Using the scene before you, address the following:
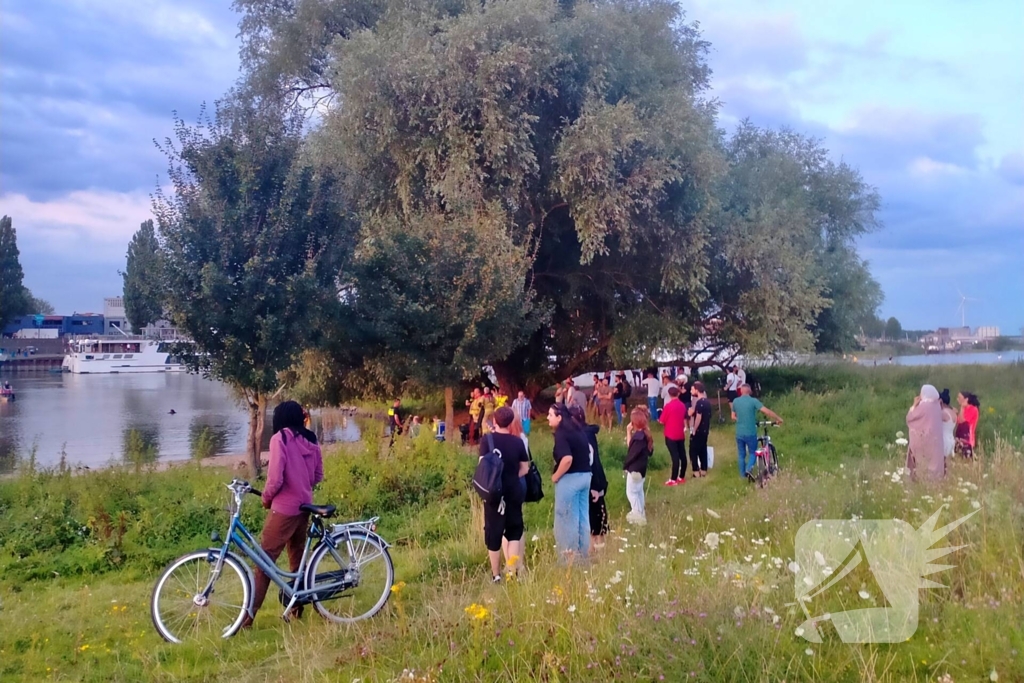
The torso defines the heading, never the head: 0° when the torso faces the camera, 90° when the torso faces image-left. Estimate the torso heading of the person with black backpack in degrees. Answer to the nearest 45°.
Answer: approximately 180°

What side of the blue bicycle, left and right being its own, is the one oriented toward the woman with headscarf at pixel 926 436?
back

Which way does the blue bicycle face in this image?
to the viewer's left

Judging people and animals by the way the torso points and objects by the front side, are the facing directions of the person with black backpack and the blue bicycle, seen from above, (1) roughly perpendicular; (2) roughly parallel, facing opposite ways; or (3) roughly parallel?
roughly perpendicular

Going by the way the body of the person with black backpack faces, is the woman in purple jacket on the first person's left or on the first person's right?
on the first person's left

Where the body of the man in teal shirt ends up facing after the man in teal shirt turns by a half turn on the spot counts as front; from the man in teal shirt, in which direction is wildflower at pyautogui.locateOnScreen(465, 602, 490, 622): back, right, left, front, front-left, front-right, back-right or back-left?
front

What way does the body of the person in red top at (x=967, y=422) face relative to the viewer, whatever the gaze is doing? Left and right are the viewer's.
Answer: facing to the left of the viewer

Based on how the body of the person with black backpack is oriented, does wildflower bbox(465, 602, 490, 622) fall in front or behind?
behind
